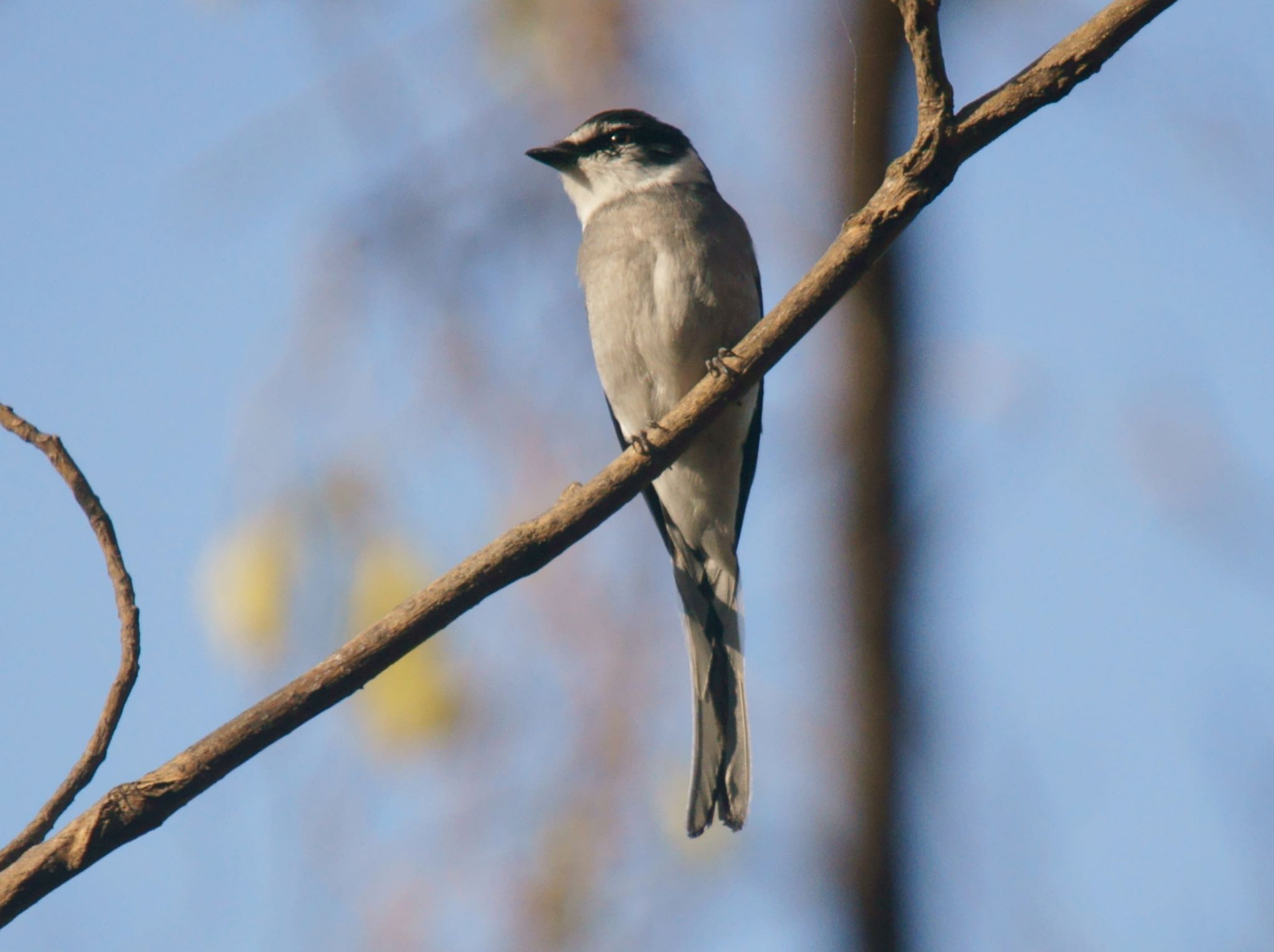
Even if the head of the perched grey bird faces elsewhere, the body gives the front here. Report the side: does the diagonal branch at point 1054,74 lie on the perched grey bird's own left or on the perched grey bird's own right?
on the perched grey bird's own left

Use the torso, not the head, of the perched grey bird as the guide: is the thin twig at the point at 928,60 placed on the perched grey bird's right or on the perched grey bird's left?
on the perched grey bird's left

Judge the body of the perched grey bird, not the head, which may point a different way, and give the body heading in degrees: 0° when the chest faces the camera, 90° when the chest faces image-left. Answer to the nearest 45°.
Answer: approximately 45°
